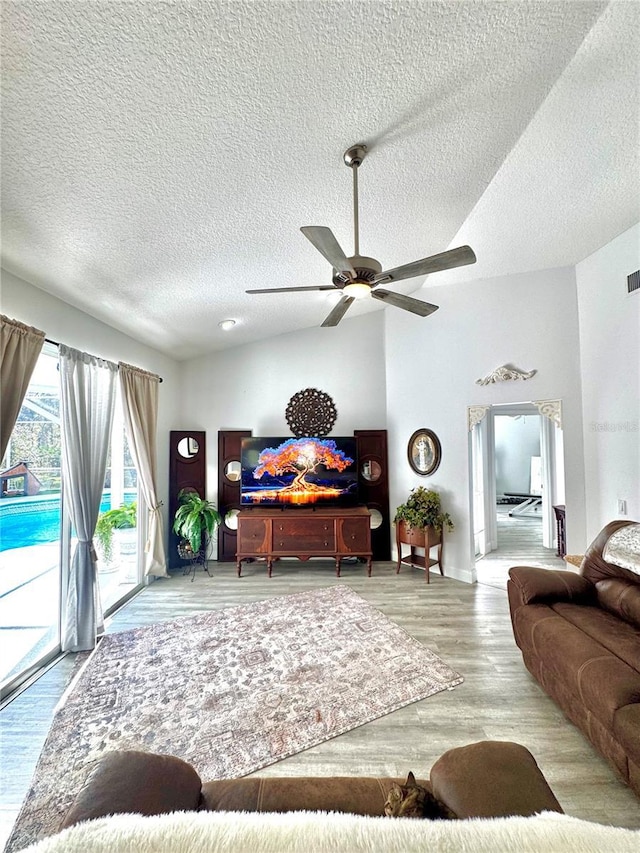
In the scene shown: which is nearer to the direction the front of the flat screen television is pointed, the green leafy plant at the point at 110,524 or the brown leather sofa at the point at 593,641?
the brown leather sofa

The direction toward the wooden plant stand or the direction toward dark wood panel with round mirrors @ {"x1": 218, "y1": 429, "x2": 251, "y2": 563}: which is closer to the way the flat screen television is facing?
the wooden plant stand

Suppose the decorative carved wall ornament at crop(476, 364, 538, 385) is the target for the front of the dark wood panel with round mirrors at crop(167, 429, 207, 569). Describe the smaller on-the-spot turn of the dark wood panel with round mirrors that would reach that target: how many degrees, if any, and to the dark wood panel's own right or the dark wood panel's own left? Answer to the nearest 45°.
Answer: approximately 45° to the dark wood panel's own left

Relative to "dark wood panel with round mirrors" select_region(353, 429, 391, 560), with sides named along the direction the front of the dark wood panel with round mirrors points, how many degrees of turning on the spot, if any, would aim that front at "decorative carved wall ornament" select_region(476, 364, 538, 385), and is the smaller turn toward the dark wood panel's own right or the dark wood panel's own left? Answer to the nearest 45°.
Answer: approximately 45° to the dark wood panel's own left

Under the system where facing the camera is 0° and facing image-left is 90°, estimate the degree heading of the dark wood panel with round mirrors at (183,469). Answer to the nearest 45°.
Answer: approximately 0°

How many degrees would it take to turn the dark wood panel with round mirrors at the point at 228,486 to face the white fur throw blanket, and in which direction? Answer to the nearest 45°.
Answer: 0° — it already faces it

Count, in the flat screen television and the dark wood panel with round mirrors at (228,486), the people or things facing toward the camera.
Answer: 2

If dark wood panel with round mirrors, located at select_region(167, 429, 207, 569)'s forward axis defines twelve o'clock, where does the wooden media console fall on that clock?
The wooden media console is roughly at 10 o'clock from the dark wood panel with round mirrors.

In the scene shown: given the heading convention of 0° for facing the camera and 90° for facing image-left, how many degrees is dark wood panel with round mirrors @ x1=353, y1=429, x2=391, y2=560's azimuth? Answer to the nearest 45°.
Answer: approximately 0°
